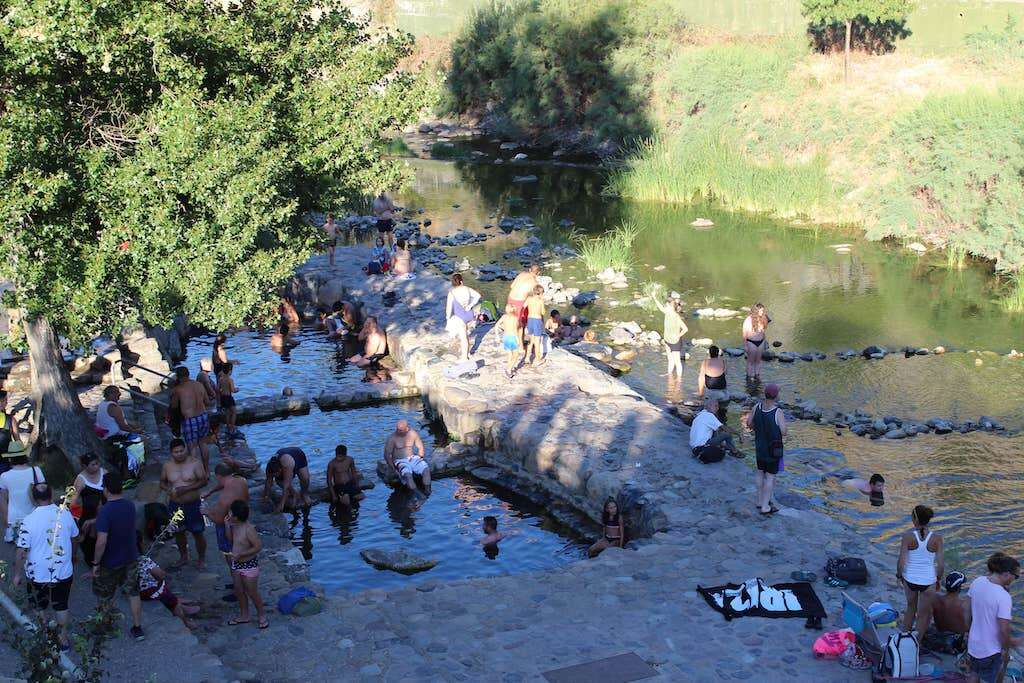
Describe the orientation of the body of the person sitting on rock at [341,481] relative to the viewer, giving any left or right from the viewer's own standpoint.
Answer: facing the viewer

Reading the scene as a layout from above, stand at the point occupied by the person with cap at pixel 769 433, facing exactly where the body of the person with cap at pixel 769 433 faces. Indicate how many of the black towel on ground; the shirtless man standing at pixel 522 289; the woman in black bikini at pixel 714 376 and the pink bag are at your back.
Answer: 2

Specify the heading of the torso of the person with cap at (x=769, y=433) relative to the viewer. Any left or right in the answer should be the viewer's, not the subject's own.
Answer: facing away from the viewer

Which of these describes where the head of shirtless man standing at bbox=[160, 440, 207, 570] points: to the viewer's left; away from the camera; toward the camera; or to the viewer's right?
toward the camera

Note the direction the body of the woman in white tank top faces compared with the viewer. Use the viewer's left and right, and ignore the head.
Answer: facing away from the viewer

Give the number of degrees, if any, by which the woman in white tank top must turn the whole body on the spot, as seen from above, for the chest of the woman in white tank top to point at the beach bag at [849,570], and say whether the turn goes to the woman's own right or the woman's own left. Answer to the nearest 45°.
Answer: approximately 45° to the woman's own left

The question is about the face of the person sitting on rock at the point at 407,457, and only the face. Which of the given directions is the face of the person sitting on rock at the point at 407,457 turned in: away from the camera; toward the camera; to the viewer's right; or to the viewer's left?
toward the camera

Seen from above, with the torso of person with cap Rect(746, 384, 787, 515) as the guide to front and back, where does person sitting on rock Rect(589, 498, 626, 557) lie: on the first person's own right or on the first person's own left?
on the first person's own left
